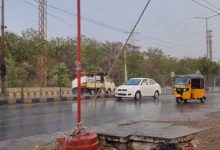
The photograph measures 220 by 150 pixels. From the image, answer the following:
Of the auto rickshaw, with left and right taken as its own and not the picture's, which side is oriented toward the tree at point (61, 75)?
front

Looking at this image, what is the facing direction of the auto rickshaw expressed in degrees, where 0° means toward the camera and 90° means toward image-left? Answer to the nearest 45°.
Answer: approximately 45°

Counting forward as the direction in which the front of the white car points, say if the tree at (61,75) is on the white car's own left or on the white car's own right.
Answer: on the white car's own right

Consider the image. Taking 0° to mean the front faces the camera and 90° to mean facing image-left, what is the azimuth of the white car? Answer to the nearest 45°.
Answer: approximately 45°

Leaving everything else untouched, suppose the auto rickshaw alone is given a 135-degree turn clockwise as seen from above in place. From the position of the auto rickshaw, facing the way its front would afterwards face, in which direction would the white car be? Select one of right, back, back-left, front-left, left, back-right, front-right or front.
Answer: front-left
